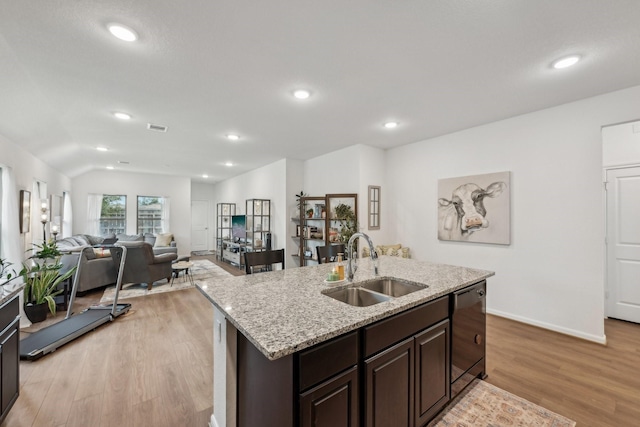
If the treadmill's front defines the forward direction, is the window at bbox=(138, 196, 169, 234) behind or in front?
in front

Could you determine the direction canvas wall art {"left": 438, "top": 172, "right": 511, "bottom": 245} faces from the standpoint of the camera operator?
facing the viewer and to the left of the viewer

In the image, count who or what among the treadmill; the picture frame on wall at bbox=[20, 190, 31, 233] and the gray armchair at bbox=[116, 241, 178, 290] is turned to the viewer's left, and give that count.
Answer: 0

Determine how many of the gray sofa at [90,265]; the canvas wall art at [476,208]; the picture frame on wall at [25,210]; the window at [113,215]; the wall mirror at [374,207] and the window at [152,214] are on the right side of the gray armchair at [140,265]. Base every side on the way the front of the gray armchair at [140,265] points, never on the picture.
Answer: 2

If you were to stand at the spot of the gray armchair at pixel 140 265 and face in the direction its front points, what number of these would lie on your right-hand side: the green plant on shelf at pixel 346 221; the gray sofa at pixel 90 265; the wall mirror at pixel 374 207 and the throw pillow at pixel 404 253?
3

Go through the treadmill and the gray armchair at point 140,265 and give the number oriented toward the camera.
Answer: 0

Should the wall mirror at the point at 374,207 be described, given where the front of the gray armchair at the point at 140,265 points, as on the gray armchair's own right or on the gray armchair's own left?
on the gray armchair's own right

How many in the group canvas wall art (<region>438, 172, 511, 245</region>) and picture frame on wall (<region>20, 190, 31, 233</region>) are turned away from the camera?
0

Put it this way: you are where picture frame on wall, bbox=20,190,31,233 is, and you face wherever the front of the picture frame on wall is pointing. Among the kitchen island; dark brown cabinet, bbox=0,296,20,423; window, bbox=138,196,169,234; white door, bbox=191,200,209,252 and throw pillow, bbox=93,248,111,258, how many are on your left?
3

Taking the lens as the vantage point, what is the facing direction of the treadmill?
facing away from the viewer and to the right of the viewer

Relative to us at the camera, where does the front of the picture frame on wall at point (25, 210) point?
facing the viewer and to the right of the viewer

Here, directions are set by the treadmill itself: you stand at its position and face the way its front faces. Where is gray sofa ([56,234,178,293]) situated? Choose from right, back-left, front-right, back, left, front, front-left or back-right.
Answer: front-left

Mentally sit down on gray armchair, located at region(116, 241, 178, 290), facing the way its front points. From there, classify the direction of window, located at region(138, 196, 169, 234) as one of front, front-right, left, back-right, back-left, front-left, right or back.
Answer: front-left

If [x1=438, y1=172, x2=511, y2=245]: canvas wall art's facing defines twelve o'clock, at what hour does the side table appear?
The side table is roughly at 1 o'clock from the canvas wall art.

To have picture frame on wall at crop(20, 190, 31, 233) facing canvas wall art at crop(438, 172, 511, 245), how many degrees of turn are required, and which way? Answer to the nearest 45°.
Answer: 0° — it already faces it

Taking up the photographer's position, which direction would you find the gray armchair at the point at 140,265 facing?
facing away from the viewer and to the right of the viewer

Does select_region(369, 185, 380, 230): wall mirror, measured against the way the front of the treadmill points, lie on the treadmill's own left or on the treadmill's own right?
on the treadmill's own right
